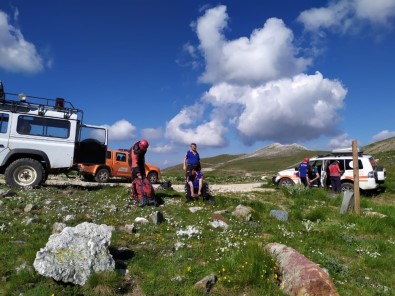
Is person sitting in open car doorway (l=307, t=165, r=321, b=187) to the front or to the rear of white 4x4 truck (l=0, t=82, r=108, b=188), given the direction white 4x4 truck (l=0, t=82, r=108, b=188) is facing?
to the rear

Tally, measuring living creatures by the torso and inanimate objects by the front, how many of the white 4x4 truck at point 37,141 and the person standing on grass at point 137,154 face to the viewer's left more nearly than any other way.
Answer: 1

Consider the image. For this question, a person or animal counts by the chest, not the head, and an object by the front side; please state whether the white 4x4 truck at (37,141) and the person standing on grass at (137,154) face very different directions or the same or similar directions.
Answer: very different directions

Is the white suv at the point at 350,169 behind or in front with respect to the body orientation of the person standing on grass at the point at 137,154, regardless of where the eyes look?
in front

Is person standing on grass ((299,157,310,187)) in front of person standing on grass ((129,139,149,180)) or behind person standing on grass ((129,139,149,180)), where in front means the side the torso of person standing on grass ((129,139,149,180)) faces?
in front

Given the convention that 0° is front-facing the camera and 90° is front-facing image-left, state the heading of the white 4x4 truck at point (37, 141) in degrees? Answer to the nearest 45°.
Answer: approximately 90°

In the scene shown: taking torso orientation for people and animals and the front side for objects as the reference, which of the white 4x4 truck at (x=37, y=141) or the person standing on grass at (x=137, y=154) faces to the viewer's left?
the white 4x4 truck
